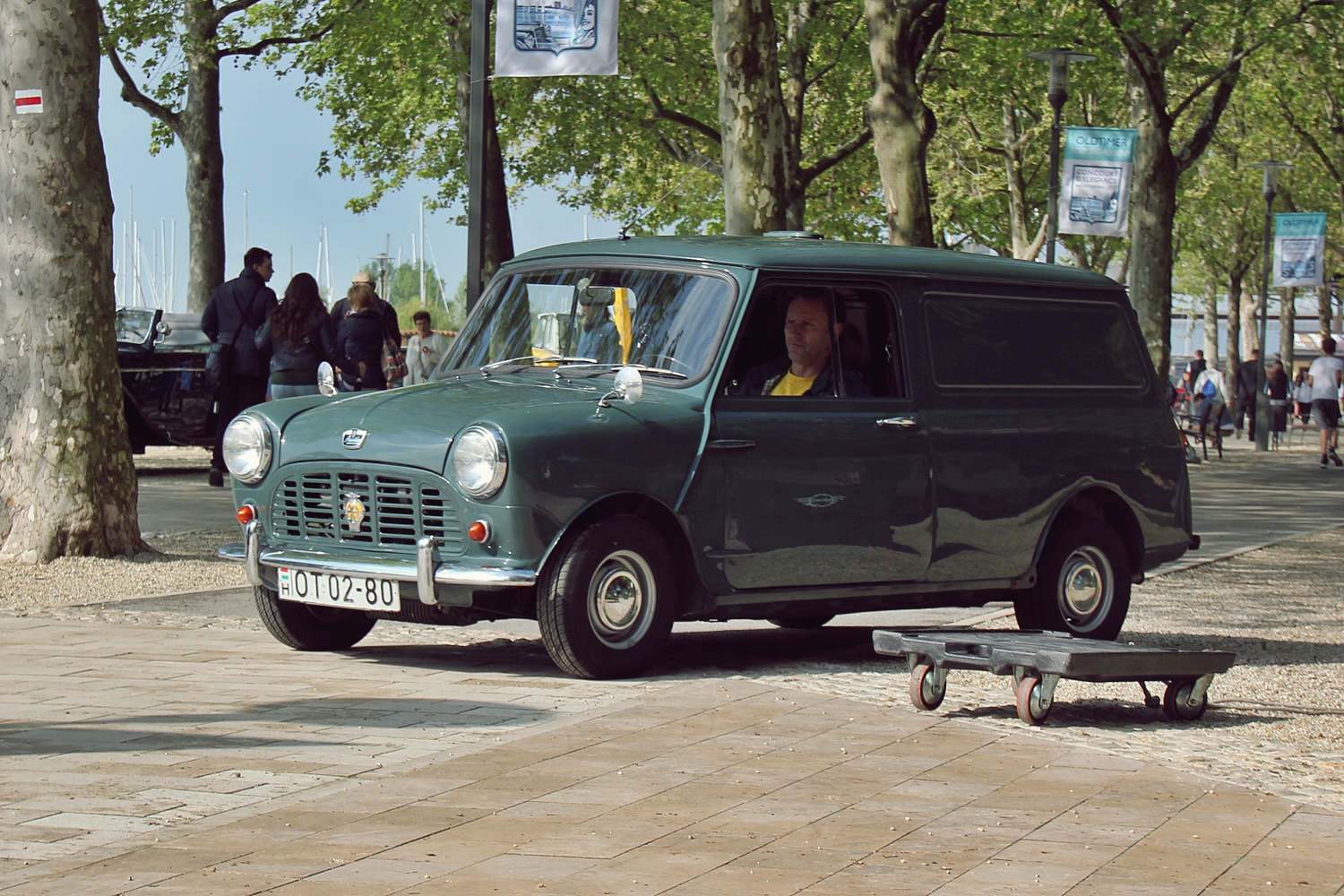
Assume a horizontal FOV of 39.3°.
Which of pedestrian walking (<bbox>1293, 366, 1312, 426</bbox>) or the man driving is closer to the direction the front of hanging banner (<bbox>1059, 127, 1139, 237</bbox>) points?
the man driving

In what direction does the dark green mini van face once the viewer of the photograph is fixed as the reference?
facing the viewer and to the left of the viewer

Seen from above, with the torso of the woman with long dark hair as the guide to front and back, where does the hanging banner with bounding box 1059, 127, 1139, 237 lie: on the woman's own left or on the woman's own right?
on the woman's own right

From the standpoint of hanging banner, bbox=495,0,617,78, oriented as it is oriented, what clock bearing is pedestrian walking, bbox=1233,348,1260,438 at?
The pedestrian walking is roughly at 7 o'clock from the hanging banner.

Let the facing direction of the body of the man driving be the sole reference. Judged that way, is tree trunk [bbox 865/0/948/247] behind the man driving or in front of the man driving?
behind

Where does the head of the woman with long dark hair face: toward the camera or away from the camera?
away from the camera

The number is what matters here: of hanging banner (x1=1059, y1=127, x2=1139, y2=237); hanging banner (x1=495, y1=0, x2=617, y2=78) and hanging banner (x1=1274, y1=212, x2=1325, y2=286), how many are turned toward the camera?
3

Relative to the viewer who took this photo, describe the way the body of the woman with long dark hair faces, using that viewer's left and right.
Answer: facing away from the viewer

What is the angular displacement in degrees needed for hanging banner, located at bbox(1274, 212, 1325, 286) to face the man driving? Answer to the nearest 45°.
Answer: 0° — it already faces them

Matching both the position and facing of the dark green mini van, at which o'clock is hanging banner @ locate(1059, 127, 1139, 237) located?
The hanging banner is roughly at 5 o'clock from the dark green mini van.

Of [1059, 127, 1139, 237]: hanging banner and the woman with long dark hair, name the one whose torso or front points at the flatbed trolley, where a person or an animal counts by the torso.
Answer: the hanging banner
